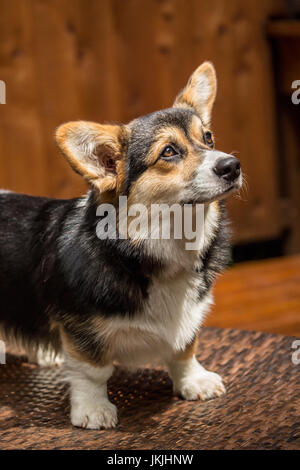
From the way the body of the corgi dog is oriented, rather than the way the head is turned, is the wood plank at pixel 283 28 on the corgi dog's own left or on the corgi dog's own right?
on the corgi dog's own left

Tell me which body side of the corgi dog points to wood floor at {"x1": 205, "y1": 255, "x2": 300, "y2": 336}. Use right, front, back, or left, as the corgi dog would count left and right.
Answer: left

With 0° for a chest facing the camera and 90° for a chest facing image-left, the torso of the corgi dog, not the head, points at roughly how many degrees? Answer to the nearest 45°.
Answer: approximately 315°
